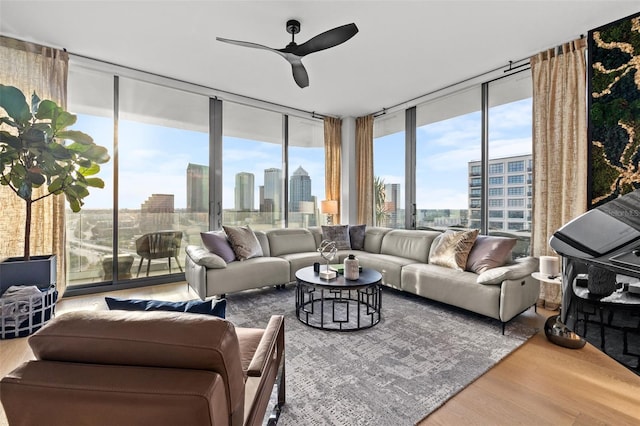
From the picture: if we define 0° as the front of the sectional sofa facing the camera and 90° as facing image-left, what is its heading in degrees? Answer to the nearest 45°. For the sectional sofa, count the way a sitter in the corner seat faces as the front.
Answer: approximately 0°

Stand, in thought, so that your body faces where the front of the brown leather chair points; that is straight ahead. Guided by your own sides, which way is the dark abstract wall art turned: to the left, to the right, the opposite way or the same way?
to the left

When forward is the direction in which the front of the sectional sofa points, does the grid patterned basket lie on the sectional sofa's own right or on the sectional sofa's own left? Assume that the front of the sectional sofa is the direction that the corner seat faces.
on the sectional sofa's own right

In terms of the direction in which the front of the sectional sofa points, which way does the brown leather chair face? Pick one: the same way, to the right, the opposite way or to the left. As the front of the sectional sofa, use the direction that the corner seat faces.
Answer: the opposite way

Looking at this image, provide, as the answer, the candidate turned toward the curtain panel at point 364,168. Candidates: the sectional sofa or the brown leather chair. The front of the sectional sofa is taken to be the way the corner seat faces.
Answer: the brown leather chair

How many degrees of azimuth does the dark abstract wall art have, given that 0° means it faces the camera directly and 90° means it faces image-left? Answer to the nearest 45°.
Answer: approximately 45°

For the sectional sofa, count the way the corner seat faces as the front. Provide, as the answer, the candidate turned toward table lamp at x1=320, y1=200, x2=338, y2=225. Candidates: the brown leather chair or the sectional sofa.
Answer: the brown leather chair

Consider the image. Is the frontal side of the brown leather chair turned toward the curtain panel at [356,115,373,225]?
yes

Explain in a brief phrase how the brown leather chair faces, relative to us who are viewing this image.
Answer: facing away from the viewer and to the right of the viewer

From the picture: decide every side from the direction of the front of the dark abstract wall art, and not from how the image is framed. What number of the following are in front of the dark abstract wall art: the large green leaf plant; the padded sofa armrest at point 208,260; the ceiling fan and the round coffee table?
4

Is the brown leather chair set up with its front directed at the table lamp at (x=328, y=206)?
yes

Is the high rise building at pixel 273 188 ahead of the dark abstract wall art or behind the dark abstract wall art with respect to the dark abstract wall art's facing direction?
ahead

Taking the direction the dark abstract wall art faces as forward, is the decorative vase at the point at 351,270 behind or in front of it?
in front

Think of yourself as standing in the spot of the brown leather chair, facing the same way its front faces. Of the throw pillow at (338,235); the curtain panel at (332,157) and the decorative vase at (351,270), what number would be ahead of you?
3

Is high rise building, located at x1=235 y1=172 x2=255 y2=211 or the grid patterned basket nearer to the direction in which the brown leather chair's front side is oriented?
the high rise building

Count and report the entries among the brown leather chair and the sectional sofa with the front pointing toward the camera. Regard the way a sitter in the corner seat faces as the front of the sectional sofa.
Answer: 1
